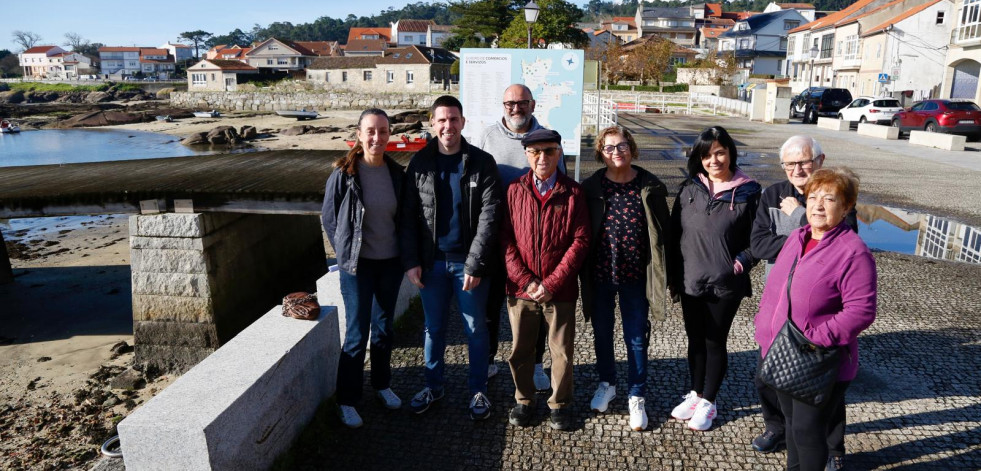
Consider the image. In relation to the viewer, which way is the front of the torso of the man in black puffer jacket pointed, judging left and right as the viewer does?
facing the viewer

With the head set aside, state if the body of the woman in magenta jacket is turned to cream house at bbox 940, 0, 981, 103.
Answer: no

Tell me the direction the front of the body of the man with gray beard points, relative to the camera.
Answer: toward the camera

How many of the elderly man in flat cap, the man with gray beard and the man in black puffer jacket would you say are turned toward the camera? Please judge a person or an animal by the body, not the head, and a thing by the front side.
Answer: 3

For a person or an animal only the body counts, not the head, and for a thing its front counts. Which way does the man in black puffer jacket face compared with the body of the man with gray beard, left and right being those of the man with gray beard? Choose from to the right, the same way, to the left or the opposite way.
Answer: the same way

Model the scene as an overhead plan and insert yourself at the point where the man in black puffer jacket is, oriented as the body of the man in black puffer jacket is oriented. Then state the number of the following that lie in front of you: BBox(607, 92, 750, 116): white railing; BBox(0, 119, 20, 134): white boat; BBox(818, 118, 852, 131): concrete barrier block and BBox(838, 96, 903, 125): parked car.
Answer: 0

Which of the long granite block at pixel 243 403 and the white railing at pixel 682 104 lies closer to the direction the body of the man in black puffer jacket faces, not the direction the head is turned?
the long granite block

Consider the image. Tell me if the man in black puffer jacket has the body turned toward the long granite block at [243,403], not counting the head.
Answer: no

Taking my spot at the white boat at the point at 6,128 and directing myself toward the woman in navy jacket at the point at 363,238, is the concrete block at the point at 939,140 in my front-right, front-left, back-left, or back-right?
front-left

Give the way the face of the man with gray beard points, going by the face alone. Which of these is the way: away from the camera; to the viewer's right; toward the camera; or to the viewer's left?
toward the camera

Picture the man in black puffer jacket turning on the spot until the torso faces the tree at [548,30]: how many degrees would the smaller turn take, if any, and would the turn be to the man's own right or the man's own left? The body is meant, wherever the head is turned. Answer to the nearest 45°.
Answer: approximately 180°

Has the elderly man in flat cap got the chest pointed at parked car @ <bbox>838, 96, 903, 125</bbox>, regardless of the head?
no

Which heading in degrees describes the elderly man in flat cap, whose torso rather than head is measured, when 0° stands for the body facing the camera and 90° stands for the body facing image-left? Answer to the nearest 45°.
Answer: approximately 0°

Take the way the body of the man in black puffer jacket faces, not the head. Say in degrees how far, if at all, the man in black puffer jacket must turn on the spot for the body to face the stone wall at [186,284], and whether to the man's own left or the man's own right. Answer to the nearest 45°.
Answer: approximately 135° to the man's own right
